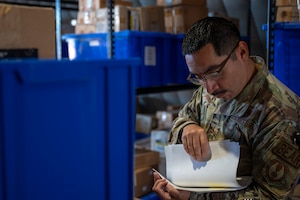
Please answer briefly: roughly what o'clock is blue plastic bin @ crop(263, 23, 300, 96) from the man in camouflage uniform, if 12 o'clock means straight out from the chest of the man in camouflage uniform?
The blue plastic bin is roughly at 5 o'clock from the man in camouflage uniform.

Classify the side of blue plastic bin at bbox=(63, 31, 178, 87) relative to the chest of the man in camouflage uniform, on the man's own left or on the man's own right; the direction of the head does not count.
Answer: on the man's own right

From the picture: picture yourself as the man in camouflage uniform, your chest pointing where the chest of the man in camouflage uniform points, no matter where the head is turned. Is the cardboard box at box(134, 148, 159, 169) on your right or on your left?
on your right

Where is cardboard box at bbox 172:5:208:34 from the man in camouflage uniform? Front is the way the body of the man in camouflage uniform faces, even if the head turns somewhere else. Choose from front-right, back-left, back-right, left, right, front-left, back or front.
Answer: back-right

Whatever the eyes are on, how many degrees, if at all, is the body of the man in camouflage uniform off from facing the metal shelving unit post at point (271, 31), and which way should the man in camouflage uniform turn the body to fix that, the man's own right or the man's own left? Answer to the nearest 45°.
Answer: approximately 135° to the man's own right

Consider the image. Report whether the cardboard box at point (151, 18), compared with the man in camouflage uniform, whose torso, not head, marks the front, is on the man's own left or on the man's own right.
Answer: on the man's own right

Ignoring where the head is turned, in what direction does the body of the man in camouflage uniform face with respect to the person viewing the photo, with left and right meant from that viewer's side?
facing the viewer and to the left of the viewer

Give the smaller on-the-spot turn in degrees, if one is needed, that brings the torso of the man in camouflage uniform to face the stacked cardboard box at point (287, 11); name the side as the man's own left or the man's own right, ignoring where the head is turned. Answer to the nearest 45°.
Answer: approximately 135° to the man's own right
